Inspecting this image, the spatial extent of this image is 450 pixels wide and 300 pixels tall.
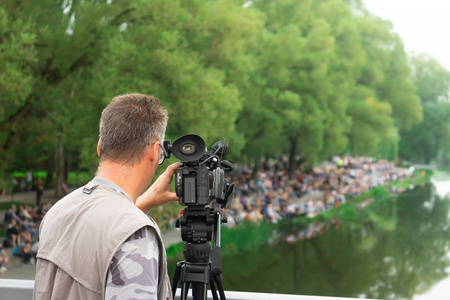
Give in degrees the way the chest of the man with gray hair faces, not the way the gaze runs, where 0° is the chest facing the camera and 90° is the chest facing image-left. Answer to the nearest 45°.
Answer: approximately 225°

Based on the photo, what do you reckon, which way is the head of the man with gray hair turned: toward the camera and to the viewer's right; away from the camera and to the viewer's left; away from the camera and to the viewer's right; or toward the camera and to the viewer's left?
away from the camera and to the viewer's right

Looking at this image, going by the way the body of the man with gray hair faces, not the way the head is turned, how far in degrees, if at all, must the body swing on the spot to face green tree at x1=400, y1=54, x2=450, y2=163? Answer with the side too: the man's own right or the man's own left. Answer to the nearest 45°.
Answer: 0° — they already face it
